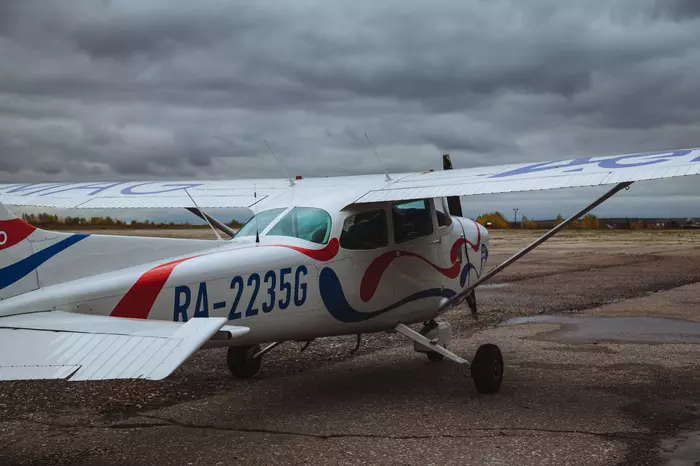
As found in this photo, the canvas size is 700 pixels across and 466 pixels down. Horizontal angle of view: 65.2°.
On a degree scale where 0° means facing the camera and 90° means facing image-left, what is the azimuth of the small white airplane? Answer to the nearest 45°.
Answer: approximately 225°
